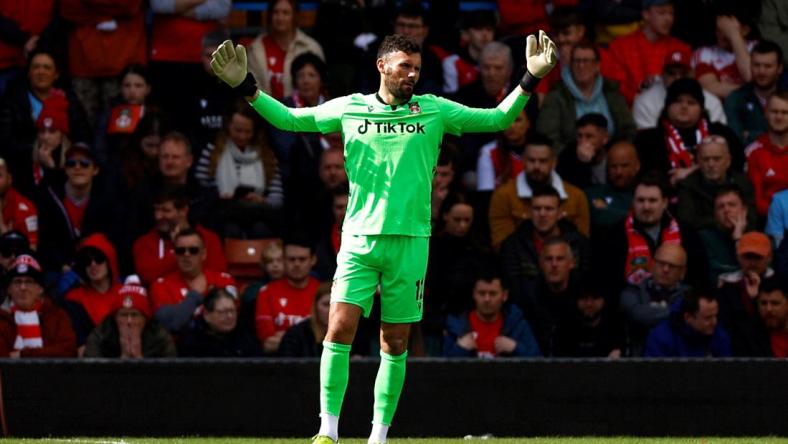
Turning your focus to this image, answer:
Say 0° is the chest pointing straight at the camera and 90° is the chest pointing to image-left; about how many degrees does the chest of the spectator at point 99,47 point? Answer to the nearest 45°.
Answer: approximately 0°

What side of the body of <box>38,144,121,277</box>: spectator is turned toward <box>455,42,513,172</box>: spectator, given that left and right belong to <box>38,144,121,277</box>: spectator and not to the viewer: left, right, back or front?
left

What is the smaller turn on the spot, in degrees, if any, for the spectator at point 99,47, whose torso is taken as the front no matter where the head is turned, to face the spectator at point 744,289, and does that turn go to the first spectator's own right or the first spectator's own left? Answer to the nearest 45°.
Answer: approximately 45° to the first spectator's own left
